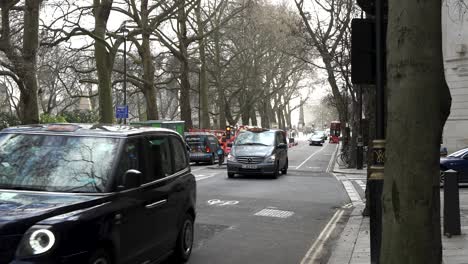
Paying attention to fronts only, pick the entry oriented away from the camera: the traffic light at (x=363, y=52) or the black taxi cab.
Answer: the traffic light

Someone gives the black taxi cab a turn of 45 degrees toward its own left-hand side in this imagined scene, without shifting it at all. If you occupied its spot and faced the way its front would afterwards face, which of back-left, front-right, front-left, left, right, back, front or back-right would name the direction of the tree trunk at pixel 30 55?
back

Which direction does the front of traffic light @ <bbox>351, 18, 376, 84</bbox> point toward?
away from the camera

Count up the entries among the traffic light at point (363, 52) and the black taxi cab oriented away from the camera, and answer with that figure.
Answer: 1

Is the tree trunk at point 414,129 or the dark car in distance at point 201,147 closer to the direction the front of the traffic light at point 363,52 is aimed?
the dark car in distance

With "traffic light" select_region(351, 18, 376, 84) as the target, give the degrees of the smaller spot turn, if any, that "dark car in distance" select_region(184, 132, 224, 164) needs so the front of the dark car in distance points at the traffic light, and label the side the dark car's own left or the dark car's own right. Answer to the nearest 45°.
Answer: approximately 135° to the dark car's own right

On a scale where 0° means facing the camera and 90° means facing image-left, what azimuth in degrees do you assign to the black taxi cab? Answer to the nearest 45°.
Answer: approximately 45°

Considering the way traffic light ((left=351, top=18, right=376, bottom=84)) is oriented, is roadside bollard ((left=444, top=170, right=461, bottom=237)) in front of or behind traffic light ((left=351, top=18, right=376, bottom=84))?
in front

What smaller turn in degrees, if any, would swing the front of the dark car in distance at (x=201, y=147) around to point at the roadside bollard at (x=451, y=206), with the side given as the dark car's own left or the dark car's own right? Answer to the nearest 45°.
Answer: approximately 135° to the dark car's own right

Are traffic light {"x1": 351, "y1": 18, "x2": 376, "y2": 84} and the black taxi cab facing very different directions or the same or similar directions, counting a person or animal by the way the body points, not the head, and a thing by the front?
very different directions
